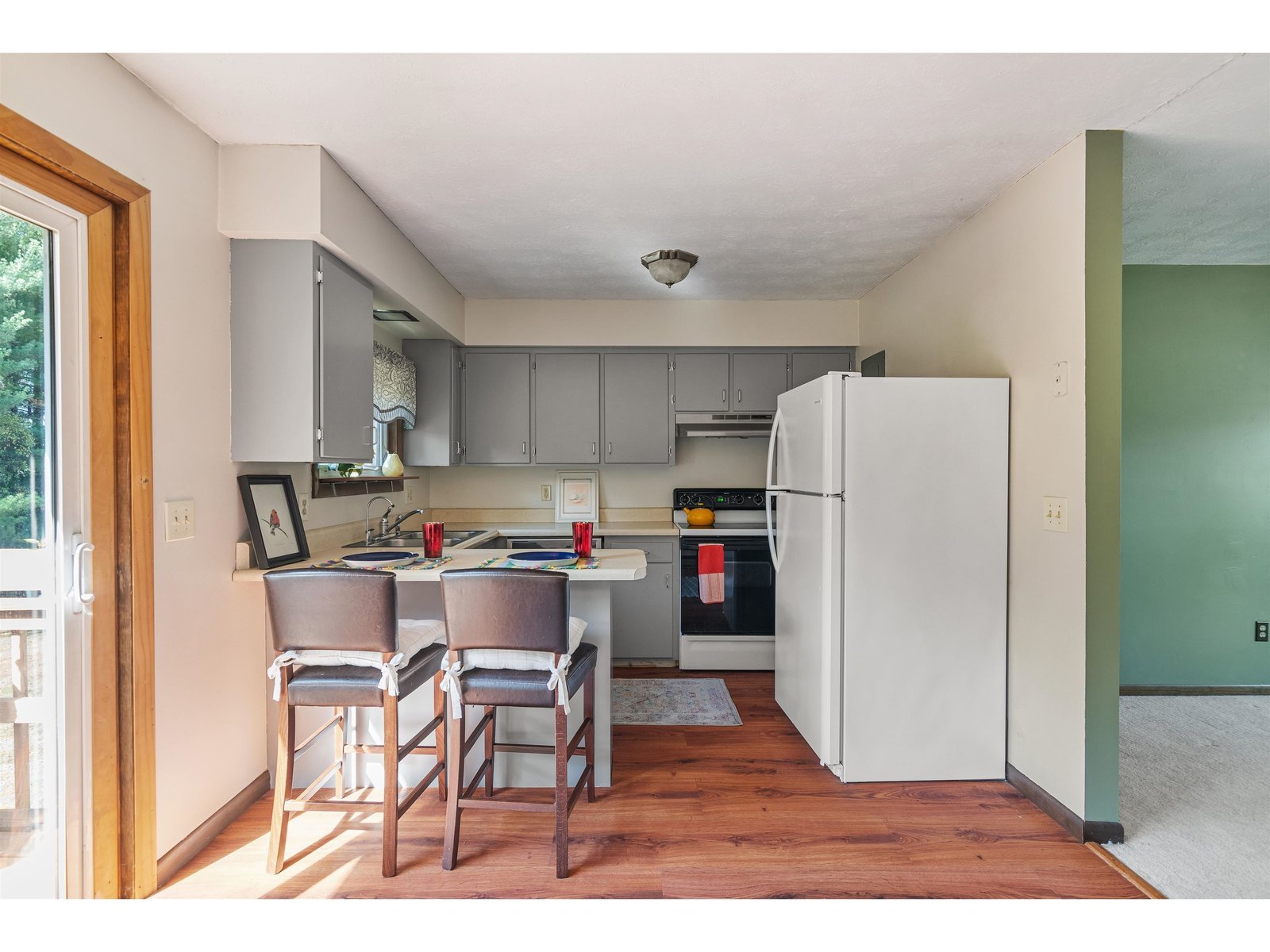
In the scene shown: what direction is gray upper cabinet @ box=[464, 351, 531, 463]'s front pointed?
toward the camera

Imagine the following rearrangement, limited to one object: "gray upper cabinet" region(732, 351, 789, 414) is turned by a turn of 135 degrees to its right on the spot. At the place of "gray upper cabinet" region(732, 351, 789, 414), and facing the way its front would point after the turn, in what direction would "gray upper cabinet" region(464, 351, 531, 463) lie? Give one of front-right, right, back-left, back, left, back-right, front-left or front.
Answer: front-left

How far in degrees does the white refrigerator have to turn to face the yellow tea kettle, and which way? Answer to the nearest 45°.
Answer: approximately 45° to its right

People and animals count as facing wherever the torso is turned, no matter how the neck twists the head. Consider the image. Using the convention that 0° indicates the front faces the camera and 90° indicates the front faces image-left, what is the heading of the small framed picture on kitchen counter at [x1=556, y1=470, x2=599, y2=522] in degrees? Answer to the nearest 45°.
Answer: approximately 0°

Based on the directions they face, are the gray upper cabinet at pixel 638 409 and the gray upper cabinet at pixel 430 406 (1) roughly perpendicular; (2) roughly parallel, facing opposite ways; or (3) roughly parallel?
roughly perpendicular

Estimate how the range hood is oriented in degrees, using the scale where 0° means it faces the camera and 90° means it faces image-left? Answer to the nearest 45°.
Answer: approximately 0°

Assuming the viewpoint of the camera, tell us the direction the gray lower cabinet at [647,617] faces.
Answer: facing the viewer

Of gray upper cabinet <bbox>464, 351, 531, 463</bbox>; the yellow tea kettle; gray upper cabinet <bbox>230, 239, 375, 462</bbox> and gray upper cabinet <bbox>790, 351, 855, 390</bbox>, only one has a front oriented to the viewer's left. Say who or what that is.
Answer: the yellow tea kettle

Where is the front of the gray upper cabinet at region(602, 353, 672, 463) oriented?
toward the camera

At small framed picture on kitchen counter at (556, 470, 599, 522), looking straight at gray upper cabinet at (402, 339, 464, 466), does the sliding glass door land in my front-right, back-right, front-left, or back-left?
front-left

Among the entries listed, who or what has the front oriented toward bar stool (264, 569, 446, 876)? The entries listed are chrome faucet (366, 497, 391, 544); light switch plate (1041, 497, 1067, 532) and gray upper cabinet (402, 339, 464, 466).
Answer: the light switch plate
